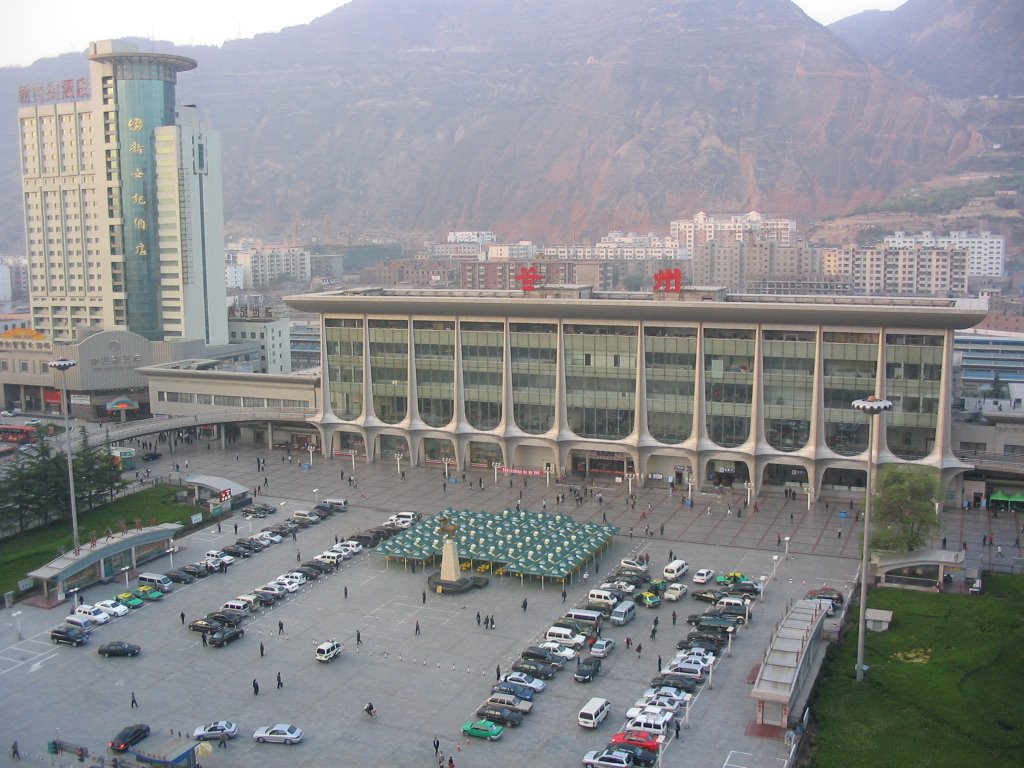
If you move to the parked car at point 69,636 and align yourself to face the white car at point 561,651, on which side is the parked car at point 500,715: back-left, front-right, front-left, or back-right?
front-right

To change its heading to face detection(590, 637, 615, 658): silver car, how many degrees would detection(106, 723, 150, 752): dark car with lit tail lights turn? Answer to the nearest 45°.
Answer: approximately 45° to its right

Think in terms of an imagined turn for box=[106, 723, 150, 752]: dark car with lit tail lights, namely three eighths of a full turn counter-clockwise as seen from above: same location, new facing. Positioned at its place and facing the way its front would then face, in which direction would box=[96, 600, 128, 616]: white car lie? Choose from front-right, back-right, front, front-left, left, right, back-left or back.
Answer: right

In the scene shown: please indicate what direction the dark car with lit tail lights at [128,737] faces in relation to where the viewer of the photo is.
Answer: facing away from the viewer and to the right of the viewer

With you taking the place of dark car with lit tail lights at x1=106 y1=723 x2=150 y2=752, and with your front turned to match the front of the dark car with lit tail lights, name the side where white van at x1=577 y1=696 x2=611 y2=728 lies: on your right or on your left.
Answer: on your right

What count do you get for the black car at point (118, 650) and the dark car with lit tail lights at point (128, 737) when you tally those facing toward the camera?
0

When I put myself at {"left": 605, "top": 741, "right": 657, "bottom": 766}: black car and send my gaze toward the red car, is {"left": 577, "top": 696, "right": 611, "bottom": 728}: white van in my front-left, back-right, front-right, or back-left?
front-left

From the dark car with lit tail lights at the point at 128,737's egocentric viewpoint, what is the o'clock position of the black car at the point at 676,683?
The black car is roughly at 2 o'clock from the dark car with lit tail lights.
